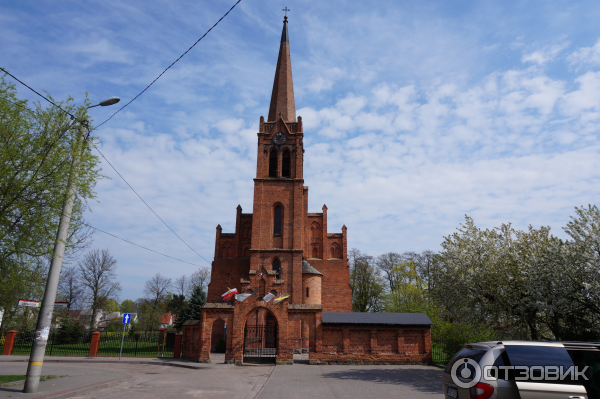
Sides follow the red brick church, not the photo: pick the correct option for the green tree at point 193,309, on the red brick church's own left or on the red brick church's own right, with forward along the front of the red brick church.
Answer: on the red brick church's own right

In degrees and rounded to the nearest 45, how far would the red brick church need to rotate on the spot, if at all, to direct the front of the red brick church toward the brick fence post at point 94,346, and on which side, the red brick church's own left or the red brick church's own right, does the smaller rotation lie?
approximately 45° to the red brick church's own right

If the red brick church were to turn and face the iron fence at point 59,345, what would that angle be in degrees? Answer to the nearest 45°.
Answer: approximately 90° to its right

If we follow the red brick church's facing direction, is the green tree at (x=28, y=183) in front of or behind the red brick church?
in front

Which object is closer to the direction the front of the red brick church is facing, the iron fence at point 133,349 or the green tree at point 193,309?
the iron fence

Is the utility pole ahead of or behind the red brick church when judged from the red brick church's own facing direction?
ahead

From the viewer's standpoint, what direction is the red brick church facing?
toward the camera

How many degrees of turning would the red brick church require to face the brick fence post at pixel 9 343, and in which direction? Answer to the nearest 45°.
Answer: approximately 45° to its right
